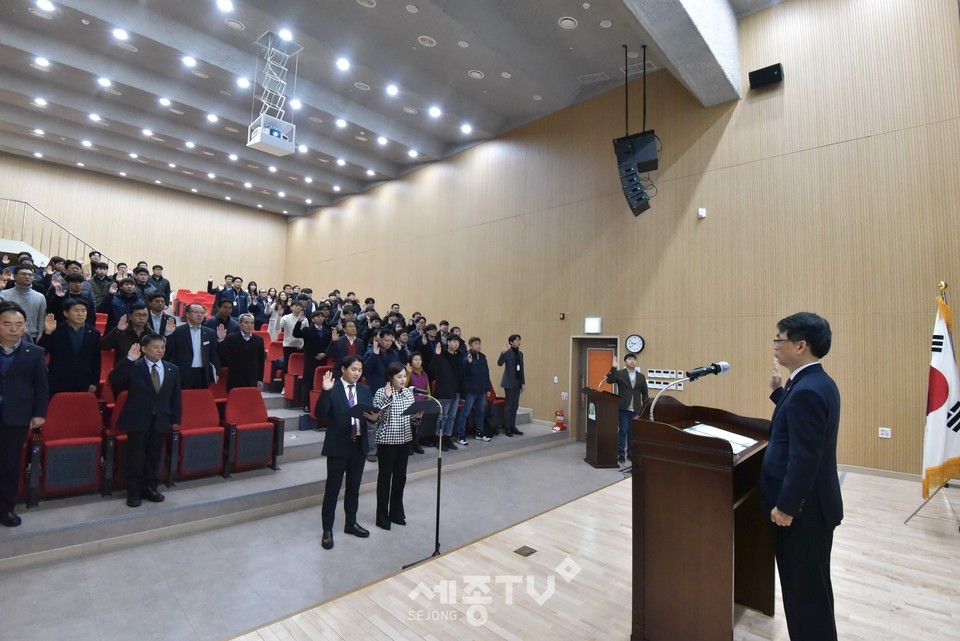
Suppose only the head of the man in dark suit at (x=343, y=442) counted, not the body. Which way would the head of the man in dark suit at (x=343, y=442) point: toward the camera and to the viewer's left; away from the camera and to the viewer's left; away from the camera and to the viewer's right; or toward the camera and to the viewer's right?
toward the camera and to the viewer's right

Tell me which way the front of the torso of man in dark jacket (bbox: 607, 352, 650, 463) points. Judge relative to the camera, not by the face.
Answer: toward the camera

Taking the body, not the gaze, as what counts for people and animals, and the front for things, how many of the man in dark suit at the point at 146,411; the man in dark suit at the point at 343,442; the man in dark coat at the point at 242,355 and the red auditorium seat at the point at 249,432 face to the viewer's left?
0

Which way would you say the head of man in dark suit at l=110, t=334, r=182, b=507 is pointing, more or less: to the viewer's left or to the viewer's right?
to the viewer's right

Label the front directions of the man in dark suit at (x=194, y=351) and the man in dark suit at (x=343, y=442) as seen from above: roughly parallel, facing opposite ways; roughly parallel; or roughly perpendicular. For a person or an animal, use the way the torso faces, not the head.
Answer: roughly parallel

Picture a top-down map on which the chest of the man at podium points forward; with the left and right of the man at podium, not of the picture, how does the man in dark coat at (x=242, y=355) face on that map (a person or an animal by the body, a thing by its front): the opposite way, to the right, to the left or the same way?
the opposite way

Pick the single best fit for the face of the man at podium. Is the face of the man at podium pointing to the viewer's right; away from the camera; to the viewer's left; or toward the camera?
to the viewer's left

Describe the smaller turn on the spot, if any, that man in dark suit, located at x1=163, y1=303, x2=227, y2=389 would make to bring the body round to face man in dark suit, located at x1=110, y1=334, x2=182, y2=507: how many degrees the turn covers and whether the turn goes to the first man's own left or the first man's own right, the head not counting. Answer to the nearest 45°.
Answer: approximately 45° to the first man's own right

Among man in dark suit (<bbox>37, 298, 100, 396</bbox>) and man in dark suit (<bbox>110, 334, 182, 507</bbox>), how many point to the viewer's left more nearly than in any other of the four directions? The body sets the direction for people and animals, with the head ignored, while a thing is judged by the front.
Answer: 0

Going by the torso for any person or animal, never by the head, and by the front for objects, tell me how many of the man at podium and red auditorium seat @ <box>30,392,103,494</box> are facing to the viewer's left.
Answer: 1

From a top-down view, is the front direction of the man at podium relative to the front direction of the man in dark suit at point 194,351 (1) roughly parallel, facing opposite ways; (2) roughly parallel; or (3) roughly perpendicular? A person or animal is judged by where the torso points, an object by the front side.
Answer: roughly parallel, facing opposite ways

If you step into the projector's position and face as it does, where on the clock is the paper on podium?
The paper on podium is roughly at 1 o'clock from the projector.

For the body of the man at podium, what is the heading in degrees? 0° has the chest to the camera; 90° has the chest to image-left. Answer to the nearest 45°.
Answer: approximately 90°

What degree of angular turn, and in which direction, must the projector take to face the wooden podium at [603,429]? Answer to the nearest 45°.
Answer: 0° — it already faces it

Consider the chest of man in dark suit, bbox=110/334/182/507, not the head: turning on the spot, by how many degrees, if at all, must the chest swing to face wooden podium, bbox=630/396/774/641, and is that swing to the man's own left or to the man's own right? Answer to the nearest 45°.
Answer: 0° — they already face it

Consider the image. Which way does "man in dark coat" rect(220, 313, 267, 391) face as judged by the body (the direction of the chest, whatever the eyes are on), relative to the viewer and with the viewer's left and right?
facing the viewer and to the right of the viewer

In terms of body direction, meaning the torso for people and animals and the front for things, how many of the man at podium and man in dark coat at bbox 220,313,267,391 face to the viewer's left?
1

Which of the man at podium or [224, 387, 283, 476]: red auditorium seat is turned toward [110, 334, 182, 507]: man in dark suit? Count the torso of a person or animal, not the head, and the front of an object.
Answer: the man at podium
